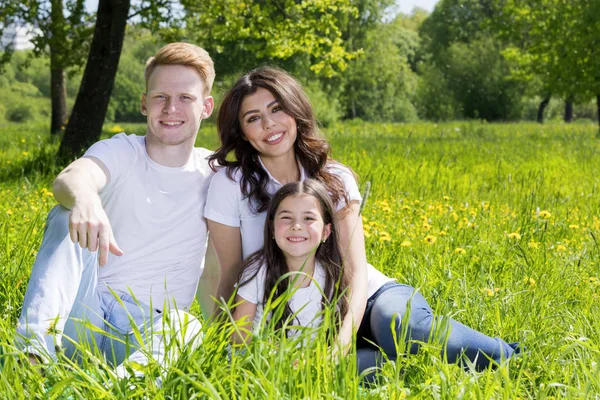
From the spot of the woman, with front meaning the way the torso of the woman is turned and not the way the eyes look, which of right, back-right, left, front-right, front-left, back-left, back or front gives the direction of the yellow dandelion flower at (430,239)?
back-left

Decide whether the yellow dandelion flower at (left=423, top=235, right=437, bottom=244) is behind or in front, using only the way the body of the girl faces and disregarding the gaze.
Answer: behind

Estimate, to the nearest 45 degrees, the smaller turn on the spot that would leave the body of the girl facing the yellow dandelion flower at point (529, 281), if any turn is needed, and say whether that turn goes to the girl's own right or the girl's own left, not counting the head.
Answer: approximately 135° to the girl's own left

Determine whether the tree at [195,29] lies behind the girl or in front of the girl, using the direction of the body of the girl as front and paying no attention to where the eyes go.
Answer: behind

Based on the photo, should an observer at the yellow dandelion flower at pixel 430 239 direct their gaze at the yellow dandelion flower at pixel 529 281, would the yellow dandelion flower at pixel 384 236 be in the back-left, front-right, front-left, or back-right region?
back-right

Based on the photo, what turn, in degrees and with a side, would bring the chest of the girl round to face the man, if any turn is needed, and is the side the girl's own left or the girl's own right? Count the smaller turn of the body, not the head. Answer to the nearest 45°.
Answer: approximately 90° to the girl's own right

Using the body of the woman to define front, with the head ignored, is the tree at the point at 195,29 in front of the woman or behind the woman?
behind

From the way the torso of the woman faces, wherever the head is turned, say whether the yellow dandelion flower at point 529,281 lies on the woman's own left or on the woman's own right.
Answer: on the woman's own left

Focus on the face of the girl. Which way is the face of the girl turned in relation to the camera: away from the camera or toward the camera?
toward the camera

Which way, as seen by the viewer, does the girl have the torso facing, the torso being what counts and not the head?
toward the camera

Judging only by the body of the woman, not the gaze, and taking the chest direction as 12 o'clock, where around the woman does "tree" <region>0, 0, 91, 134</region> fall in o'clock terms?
The tree is roughly at 5 o'clock from the woman.

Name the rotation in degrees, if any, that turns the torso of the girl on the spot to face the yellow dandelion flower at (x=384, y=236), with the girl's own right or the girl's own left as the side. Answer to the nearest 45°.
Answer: approximately 135° to the girl's own left

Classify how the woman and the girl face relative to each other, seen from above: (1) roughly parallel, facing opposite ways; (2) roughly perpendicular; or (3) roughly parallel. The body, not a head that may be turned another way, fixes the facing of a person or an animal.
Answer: roughly parallel
